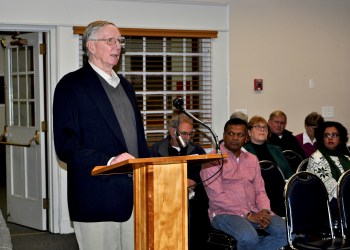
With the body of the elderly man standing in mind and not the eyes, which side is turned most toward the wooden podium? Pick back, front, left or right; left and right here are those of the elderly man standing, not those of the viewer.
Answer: front

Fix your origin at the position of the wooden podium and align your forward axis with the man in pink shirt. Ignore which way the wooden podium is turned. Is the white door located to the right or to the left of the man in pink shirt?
left

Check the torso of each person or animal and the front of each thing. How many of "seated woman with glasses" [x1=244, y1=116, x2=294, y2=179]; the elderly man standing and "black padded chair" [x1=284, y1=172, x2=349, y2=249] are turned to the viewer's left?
0

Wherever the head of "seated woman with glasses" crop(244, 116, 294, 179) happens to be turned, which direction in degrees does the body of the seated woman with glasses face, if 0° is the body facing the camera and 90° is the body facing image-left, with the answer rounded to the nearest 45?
approximately 315°

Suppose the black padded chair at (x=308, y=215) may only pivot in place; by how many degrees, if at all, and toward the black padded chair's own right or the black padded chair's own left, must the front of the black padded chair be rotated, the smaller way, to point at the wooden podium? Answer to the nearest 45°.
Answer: approximately 45° to the black padded chair's own right

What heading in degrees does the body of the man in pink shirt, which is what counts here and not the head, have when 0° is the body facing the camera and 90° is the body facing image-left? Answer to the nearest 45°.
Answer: approximately 315°

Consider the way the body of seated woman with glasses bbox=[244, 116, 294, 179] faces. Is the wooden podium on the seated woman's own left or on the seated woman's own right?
on the seated woman's own right

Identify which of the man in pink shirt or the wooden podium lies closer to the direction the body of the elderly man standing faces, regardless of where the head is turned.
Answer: the wooden podium

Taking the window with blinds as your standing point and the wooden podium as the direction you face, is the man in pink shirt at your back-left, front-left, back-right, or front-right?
front-left

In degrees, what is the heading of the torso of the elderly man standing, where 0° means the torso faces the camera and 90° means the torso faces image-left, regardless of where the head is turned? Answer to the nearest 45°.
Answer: approximately 315°

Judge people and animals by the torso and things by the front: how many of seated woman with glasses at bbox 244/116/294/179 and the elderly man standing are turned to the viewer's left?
0
